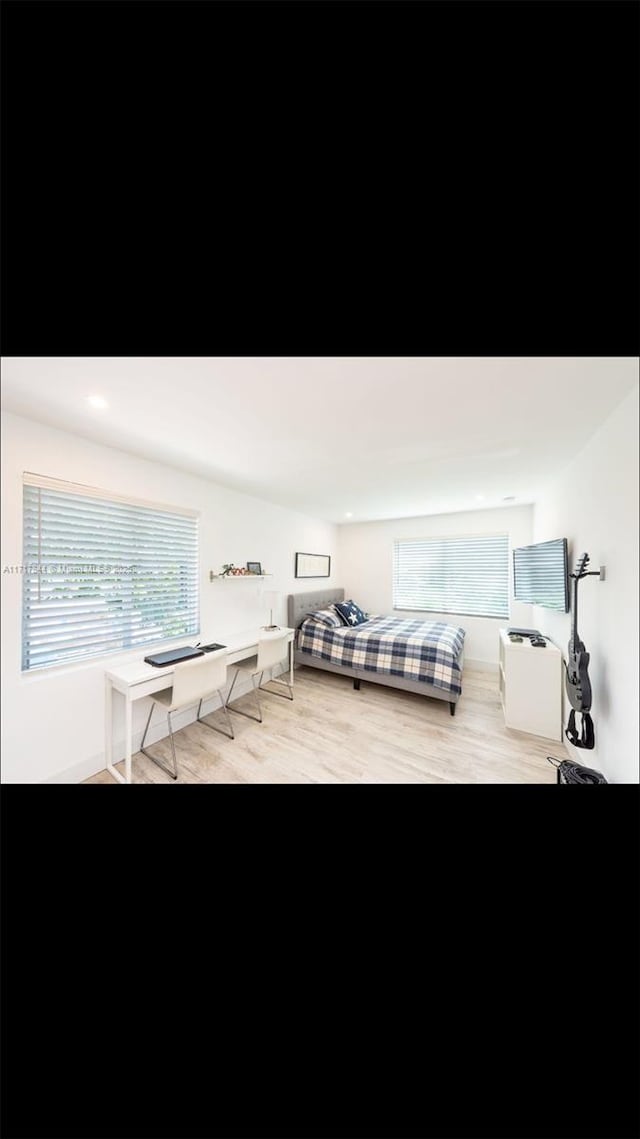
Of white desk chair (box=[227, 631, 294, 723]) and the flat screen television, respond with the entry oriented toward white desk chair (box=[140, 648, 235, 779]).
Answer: the flat screen television

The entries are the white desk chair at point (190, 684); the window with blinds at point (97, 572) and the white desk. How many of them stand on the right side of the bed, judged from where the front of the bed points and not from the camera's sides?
3

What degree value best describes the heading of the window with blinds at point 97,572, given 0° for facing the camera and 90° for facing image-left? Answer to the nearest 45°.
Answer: approximately 315°

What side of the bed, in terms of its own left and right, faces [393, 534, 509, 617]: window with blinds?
left

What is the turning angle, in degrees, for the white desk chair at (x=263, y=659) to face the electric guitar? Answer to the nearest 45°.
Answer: approximately 180°

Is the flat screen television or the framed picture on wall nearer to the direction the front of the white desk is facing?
the flat screen television

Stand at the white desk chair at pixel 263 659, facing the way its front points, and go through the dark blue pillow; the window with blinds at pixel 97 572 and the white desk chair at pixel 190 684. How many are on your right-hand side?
1

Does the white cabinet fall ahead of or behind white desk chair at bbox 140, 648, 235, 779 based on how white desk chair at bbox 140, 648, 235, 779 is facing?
behind

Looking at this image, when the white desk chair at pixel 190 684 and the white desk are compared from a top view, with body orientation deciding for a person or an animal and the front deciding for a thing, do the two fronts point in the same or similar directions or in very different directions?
very different directions

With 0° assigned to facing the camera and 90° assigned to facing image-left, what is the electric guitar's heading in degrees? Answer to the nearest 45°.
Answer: approximately 45°
